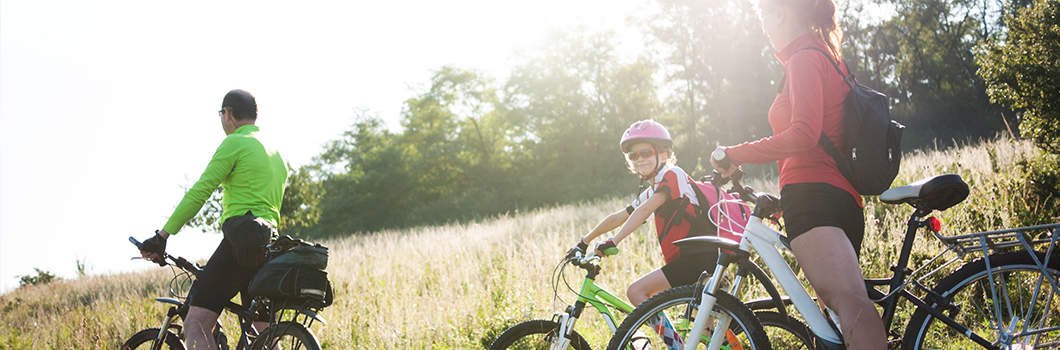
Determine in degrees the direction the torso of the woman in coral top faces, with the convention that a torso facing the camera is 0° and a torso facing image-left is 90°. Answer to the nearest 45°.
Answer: approximately 90°

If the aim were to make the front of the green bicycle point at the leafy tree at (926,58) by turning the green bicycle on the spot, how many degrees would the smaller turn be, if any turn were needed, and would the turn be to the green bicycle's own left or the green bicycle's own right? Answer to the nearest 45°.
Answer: approximately 135° to the green bicycle's own right

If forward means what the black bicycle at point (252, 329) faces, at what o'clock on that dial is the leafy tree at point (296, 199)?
The leafy tree is roughly at 3 o'clock from the black bicycle.

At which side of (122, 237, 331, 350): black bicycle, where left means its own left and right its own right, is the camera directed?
left

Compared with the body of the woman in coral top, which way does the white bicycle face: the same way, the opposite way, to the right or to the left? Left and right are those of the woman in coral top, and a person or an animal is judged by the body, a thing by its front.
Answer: the same way

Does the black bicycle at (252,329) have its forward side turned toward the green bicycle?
no

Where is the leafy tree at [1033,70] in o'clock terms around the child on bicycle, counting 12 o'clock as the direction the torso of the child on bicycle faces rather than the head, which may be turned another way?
The leafy tree is roughly at 4 o'clock from the child on bicycle.

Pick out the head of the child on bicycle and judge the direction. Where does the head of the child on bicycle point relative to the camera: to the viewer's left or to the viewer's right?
to the viewer's left

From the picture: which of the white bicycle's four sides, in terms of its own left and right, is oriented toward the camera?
left

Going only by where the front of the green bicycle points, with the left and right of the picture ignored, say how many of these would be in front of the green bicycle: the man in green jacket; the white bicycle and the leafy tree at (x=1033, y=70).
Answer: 1

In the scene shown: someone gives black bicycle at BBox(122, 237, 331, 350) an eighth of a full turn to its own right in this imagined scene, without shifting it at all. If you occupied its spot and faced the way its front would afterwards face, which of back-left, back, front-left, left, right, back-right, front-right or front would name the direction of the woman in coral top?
back

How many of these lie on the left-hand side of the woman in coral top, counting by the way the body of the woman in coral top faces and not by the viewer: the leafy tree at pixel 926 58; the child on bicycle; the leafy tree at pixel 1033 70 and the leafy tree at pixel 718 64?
0

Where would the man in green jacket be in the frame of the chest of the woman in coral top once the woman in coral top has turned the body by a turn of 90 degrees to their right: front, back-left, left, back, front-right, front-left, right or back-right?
left

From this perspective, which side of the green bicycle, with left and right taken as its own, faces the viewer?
left

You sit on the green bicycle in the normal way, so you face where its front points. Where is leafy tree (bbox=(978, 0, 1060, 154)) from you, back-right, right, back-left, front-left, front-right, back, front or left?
back-right

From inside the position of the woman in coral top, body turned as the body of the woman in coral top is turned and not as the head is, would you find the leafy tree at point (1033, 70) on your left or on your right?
on your right

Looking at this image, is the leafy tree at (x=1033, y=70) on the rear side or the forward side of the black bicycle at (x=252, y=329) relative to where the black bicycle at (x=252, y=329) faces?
on the rear side

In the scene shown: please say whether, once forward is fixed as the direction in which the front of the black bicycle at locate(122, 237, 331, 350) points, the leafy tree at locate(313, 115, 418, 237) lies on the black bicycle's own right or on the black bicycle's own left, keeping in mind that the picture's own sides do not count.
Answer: on the black bicycle's own right
